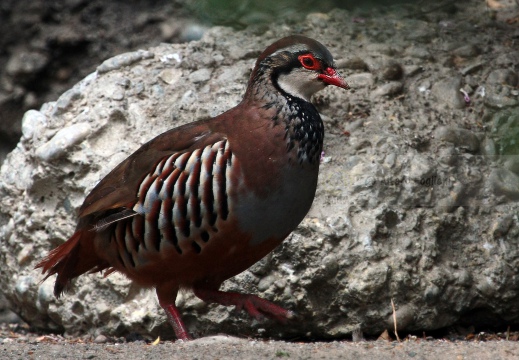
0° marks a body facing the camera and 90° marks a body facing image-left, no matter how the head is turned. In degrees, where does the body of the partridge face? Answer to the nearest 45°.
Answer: approximately 270°
